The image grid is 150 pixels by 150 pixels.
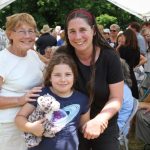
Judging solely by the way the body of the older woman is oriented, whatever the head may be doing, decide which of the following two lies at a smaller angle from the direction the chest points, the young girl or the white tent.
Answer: the young girl

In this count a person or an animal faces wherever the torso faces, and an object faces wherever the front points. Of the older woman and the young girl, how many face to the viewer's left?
0

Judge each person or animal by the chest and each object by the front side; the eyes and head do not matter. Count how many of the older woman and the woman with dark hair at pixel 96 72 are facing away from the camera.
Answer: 0

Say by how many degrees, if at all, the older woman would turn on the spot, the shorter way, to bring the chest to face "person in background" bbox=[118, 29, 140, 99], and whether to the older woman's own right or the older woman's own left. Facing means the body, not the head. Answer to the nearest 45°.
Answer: approximately 90° to the older woman's own left

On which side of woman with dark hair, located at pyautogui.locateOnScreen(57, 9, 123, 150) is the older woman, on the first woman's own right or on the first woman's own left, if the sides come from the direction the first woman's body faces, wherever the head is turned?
on the first woman's own right

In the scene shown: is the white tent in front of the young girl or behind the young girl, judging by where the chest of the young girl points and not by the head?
behind

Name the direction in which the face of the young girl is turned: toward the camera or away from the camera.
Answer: toward the camera

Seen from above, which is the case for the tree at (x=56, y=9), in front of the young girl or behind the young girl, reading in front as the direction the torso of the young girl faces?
behind

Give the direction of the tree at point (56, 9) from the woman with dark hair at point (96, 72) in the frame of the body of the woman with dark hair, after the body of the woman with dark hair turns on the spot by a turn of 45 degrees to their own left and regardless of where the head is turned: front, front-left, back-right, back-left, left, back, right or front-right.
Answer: back

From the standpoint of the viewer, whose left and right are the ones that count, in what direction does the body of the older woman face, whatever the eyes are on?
facing the viewer and to the right of the viewer

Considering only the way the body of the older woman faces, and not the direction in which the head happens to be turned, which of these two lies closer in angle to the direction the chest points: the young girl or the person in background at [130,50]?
the young girl

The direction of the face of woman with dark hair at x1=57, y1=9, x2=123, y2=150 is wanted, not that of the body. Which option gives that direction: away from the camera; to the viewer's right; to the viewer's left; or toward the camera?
toward the camera

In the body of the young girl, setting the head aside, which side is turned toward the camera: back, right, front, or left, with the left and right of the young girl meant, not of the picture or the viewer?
front

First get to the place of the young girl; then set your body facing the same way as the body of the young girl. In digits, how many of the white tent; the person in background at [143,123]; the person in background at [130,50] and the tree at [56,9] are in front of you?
0

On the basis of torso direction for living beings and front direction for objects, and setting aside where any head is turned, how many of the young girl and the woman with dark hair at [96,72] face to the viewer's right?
0
